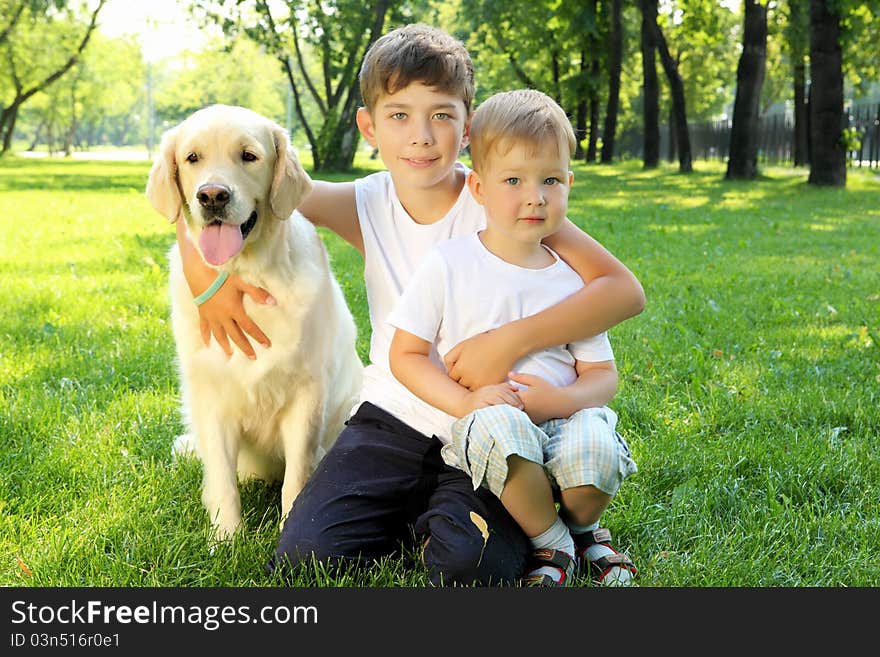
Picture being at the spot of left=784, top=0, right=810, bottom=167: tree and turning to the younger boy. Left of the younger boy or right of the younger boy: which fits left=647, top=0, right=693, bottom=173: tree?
right

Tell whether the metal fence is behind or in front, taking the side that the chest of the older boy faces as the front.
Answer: behind

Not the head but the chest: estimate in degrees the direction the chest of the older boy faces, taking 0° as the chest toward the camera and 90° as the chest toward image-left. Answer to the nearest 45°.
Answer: approximately 0°

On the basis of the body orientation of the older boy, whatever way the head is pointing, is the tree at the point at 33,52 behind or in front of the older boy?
behind

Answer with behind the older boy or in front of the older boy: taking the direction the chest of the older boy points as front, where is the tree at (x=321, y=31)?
behind

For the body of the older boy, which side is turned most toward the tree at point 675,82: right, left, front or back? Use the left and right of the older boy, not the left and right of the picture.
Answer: back
